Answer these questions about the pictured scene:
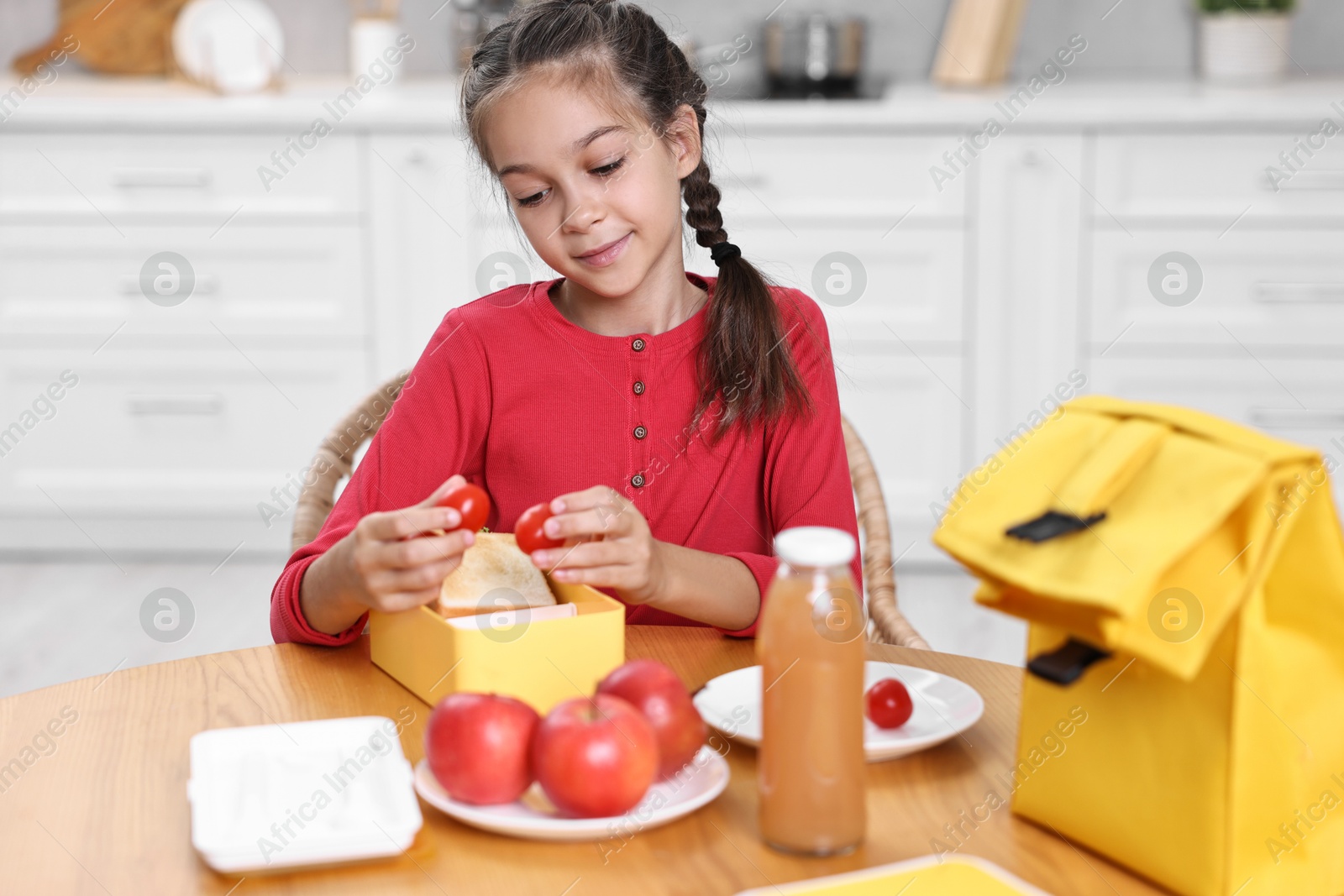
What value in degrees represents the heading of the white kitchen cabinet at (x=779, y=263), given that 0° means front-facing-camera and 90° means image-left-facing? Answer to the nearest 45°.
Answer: approximately 0°

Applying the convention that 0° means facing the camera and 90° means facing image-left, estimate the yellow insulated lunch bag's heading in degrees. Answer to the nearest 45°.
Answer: approximately 45°

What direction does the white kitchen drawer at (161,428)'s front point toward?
toward the camera

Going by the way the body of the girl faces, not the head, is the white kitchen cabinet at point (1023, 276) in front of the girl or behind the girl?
behind

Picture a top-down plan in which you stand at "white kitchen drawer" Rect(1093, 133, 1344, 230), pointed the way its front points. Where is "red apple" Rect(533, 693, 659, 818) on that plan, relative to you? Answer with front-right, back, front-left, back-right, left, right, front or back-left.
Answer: front

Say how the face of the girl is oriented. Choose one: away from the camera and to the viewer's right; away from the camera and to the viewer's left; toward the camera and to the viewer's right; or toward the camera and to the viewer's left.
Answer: toward the camera and to the viewer's left

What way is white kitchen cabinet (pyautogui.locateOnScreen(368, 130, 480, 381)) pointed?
toward the camera

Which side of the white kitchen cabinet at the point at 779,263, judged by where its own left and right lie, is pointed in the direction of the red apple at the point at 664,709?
front

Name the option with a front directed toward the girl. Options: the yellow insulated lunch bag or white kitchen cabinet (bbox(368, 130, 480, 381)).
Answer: the white kitchen cabinet
